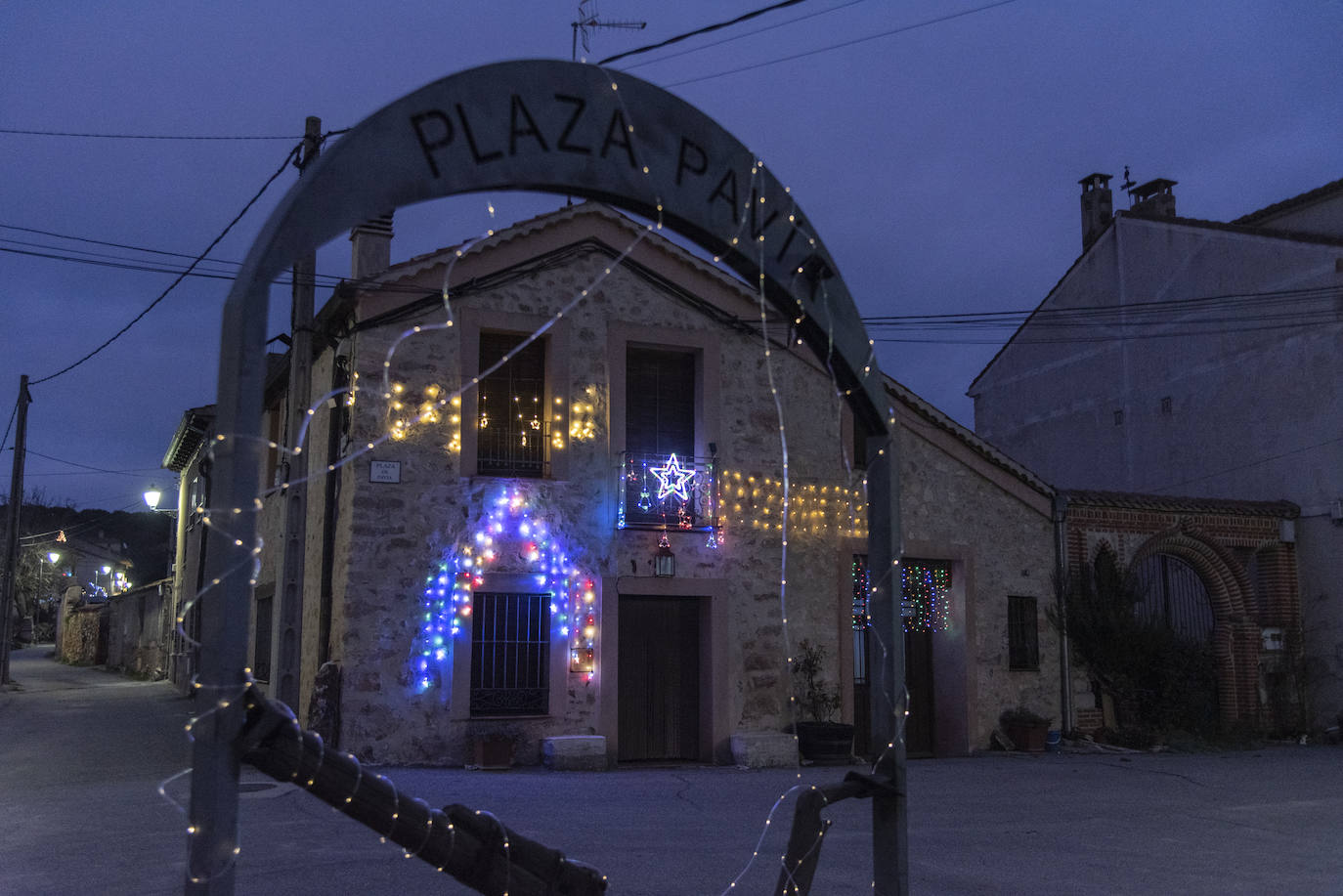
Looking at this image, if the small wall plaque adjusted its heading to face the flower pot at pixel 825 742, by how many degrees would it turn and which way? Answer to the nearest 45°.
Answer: approximately 90° to its left

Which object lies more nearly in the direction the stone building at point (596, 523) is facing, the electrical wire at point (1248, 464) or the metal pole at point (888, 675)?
the metal pole

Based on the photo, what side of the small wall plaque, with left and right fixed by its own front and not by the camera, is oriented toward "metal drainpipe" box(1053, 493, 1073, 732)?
left

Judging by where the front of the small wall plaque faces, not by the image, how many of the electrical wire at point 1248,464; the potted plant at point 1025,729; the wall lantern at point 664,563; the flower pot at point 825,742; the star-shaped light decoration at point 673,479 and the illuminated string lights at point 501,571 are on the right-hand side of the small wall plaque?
0

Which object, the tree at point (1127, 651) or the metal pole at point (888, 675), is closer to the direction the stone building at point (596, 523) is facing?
the metal pole

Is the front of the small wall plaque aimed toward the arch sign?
yes

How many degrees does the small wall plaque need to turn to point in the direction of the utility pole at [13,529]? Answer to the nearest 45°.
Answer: approximately 135° to its right

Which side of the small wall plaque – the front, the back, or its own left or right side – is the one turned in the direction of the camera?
front

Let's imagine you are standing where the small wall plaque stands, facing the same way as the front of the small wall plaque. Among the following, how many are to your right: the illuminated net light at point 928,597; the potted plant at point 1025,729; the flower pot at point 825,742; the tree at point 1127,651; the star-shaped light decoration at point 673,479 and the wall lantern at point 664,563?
0

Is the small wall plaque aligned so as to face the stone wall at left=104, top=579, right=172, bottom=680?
no

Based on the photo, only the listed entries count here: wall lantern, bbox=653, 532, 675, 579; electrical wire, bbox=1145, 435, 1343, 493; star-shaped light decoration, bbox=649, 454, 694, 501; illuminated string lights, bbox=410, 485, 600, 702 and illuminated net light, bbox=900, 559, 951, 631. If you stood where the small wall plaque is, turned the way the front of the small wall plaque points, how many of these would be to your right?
0

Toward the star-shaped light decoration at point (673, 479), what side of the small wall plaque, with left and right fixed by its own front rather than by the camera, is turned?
left

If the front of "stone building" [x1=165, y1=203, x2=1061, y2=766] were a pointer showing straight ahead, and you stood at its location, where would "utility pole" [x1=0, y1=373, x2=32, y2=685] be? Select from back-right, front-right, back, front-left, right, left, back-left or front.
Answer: back-right

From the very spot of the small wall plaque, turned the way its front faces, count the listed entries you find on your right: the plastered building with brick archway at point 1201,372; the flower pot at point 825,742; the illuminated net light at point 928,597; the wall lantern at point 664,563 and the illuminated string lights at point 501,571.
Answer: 0

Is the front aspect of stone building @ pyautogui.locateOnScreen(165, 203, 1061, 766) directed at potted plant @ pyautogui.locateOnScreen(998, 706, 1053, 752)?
no

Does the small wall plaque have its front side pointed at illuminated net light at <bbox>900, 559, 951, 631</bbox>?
no

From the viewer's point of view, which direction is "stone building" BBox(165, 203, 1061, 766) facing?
toward the camera

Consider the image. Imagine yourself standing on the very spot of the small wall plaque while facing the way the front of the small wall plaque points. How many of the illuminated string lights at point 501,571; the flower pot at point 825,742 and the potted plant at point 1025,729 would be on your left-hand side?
3
